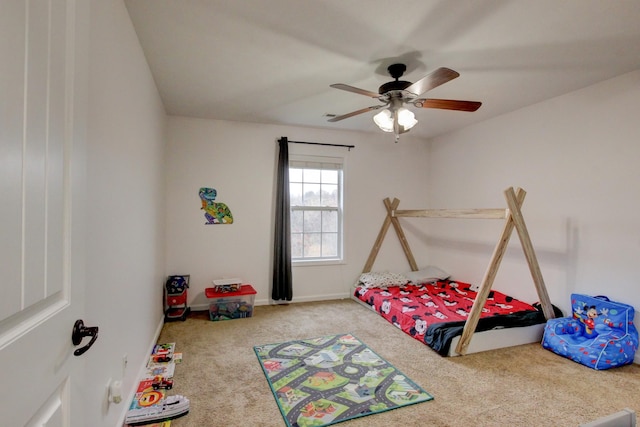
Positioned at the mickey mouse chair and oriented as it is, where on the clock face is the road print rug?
The road print rug is roughly at 12 o'clock from the mickey mouse chair.

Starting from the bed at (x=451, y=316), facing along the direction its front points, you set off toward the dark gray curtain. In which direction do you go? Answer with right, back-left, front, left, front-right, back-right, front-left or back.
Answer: back-right

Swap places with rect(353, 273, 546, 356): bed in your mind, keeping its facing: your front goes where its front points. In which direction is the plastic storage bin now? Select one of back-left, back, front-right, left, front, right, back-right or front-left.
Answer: back-right

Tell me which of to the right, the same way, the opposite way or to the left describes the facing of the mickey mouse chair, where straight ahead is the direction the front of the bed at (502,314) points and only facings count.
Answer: to the right

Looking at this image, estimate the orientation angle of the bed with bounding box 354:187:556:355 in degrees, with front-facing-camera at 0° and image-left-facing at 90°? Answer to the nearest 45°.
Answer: approximately 315°

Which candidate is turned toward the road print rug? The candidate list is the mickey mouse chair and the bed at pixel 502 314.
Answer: the mickey mouse chair

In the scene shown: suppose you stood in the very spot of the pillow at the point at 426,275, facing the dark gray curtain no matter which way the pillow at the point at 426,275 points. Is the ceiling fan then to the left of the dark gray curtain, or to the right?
left

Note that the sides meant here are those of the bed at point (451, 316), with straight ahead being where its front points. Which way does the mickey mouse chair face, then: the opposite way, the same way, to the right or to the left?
to the right

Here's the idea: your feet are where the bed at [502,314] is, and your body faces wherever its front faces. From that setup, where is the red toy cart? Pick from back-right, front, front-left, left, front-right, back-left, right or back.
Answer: back-right

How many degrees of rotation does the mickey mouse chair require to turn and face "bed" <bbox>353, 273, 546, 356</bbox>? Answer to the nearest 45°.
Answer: approximately 45° to its right

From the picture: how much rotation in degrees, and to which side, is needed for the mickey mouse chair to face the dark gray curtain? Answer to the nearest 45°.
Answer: approximately 45° to its right
